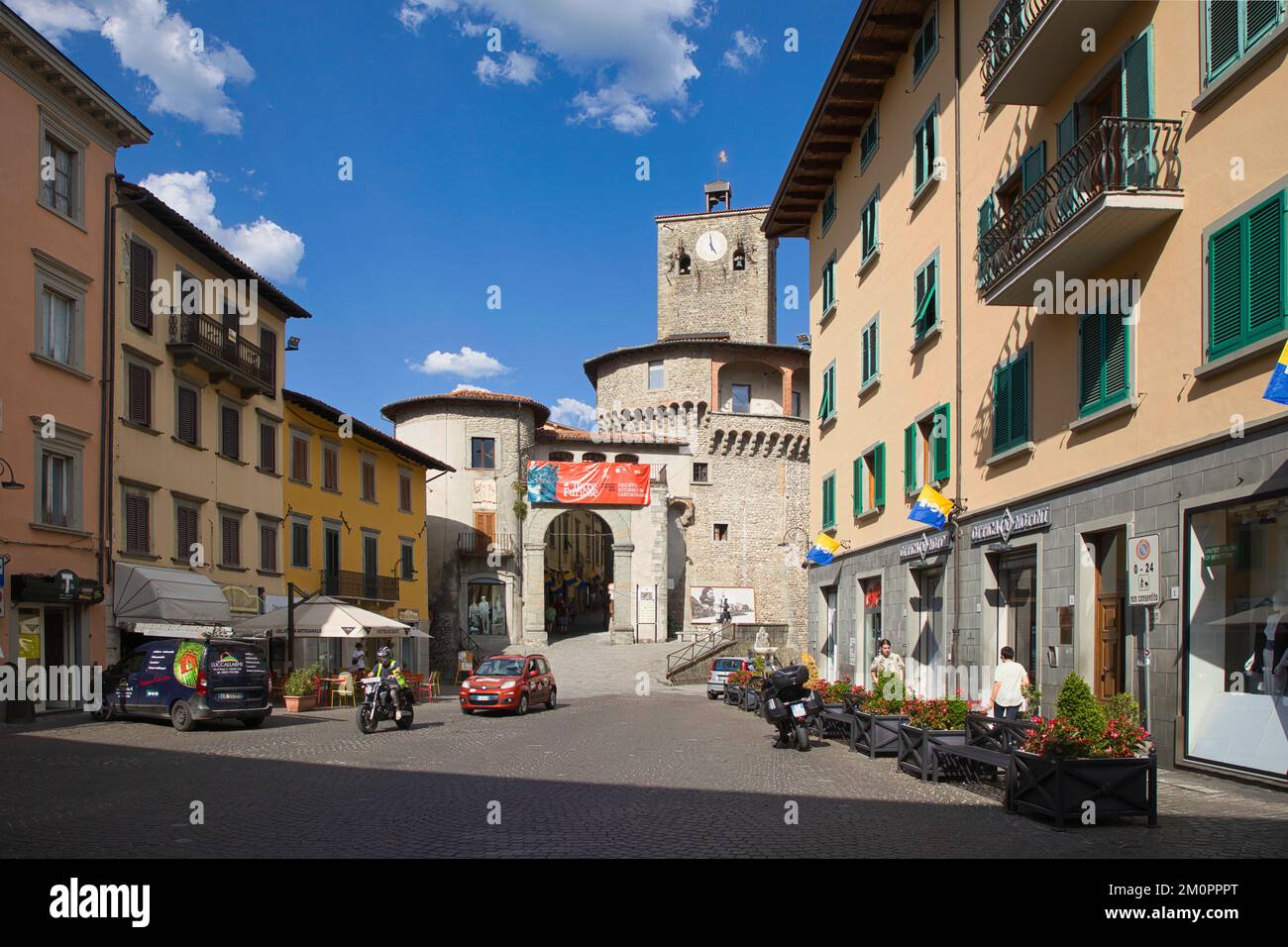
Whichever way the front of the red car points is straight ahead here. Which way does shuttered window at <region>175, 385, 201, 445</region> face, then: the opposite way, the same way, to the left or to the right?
to the left

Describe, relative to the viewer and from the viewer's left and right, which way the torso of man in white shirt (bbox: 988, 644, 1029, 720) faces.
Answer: facing away from the viewer

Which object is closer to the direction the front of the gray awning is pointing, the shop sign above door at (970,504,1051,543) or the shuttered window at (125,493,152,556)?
the shop sign above door
